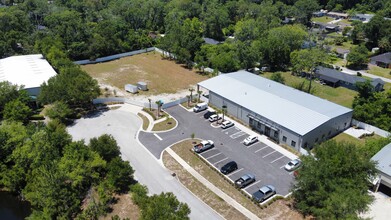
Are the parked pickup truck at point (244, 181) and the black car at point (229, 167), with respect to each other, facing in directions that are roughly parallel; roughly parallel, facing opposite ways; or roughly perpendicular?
roughly parallel

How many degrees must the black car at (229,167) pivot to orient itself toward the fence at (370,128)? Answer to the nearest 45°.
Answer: approximately 180°

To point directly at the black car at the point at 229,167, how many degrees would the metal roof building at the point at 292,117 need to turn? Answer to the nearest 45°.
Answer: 0° — it already faces it

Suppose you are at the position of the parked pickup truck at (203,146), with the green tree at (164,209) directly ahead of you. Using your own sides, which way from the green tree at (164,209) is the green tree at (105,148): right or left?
right

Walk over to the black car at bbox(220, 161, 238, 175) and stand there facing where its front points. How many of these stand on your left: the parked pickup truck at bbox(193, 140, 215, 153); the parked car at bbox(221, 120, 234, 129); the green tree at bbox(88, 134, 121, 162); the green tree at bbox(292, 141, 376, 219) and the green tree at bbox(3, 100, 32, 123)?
1

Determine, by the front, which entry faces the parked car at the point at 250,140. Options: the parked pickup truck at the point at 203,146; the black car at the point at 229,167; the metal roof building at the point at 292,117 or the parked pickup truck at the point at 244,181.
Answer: the metal roof building

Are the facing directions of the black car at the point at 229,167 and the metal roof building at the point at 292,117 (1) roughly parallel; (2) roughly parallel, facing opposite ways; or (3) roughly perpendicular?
roughly parallel

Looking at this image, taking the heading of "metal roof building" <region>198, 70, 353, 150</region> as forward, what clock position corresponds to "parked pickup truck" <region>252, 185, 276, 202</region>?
The parked pickup truck is roughly at 11 o'clock from the metal roof building.
